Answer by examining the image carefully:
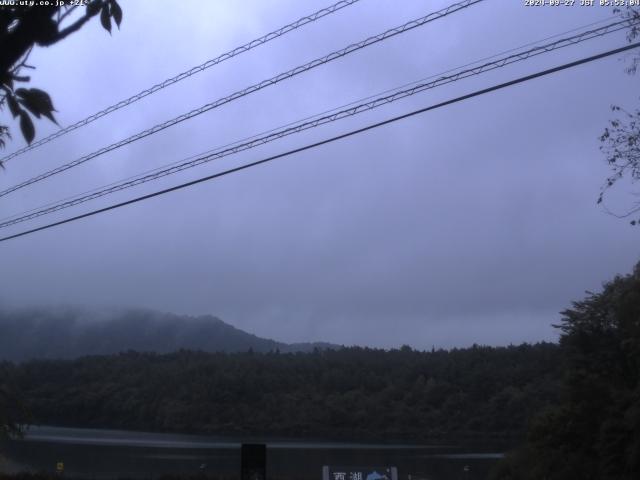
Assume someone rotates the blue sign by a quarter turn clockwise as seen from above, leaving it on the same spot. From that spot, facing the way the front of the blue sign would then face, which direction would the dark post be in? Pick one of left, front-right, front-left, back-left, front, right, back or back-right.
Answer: front-left

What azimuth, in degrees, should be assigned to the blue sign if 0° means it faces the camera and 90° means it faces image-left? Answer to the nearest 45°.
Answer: approximately 0°

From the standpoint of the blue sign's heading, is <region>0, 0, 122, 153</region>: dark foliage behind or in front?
in front

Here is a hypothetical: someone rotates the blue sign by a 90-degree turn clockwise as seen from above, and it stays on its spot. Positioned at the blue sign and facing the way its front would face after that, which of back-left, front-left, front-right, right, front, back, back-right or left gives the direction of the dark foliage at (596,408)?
back-right
